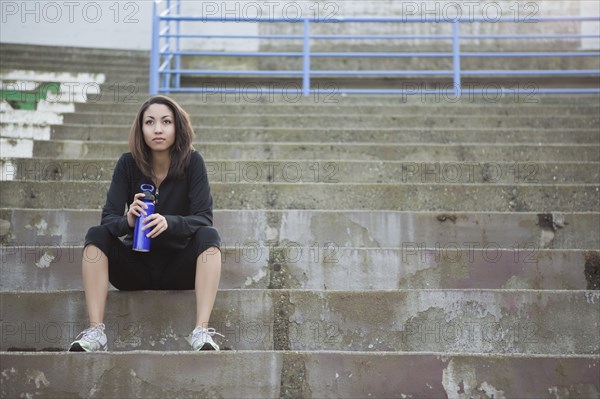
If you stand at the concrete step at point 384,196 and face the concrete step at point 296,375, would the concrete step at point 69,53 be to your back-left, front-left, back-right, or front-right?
back-right

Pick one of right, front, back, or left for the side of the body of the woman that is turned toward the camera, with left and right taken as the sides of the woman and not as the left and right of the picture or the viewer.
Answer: front

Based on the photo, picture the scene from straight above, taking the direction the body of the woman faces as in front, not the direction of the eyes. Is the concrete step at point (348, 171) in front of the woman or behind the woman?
behind

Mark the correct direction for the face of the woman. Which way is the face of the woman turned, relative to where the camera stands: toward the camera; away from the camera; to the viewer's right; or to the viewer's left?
toward the camera

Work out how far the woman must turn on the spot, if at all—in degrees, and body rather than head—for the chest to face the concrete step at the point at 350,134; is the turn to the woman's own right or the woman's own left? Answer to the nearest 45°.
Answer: approximately 135° to the woman's own left

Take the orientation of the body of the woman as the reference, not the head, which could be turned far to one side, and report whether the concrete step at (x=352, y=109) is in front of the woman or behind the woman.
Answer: behind

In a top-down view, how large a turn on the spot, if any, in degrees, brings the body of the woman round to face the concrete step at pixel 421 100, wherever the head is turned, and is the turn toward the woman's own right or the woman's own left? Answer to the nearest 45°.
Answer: approximately 135° to the woman's own left

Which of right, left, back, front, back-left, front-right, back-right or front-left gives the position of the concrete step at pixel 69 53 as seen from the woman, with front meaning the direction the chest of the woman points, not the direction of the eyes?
back

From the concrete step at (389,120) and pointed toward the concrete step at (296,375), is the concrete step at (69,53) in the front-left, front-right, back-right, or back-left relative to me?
back-right
